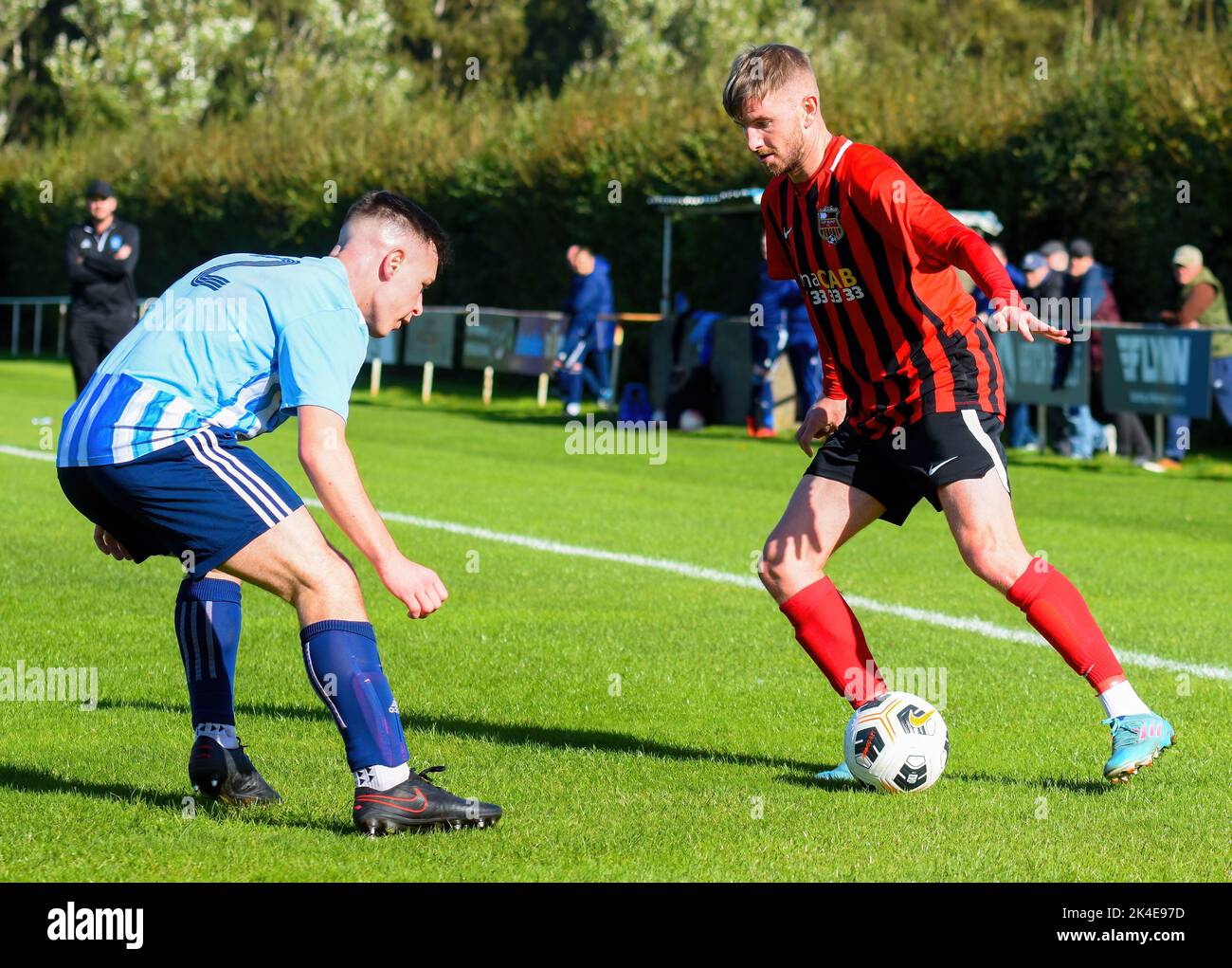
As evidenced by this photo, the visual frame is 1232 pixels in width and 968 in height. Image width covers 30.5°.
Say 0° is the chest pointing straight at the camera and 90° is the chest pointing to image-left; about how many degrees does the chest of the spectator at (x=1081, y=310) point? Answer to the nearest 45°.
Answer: approximately 45°

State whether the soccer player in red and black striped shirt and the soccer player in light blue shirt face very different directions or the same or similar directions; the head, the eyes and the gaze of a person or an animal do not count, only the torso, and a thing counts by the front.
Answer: very different directions

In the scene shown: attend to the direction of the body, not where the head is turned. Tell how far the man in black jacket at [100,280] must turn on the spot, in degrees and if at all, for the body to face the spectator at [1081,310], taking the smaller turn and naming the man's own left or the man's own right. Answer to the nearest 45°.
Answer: approximately 90° to the man's own left

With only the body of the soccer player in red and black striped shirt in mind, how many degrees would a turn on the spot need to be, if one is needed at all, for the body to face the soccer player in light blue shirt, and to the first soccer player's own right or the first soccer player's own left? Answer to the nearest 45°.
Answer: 0° — they already face them

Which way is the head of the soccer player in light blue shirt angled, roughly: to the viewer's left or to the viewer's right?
to the viewer's right

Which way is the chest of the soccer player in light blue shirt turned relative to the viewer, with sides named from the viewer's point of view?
facing to the right of the viewer

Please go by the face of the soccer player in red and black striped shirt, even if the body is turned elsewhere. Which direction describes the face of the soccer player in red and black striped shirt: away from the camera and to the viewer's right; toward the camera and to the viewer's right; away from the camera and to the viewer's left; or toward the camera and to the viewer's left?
toward the camera and to the viewer's left

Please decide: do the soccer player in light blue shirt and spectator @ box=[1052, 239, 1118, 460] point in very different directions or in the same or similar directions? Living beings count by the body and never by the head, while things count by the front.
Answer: very different directions
